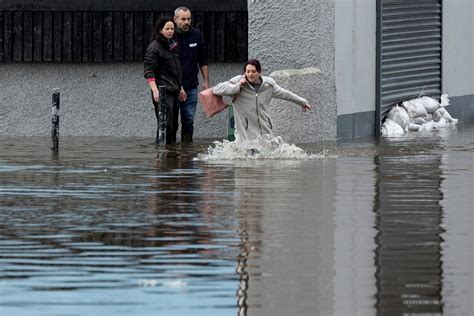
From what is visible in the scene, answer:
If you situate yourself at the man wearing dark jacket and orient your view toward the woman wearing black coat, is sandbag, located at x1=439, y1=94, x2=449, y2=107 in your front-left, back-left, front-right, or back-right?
back-left

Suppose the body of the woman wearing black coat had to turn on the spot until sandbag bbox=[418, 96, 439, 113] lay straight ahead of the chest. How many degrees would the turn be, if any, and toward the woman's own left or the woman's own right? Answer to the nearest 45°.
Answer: approximately 90° to the woman's own left

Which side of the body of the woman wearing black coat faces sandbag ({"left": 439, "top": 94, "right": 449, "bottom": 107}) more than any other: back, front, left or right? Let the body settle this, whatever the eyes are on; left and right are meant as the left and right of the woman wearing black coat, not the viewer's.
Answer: left

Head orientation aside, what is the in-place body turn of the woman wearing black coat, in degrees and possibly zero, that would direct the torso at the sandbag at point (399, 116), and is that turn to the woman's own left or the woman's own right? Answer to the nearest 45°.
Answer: approximately 90° to the woman's own left

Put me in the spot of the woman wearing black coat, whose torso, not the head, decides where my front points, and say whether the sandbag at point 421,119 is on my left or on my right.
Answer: on my left

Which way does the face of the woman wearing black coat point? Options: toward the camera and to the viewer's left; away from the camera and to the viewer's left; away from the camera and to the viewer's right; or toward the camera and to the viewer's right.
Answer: toward the camera and to the viewer's right

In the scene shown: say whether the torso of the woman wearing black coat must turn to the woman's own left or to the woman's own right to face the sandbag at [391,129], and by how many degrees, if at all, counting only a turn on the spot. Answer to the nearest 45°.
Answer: approximately 90° to the woman's own left

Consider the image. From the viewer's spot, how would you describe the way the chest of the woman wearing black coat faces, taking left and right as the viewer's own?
facing the viewer and to the right of the viewer

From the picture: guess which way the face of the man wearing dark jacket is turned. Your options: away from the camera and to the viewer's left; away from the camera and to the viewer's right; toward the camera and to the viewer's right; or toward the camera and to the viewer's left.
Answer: toward the camera and to the viewer's right

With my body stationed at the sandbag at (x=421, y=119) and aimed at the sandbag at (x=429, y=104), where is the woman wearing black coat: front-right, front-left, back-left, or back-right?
back-left

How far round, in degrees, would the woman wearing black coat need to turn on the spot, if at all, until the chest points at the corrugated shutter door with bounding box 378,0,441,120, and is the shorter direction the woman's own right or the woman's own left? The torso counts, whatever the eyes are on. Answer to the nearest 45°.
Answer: approximately 90° to the woman's own left
